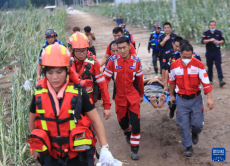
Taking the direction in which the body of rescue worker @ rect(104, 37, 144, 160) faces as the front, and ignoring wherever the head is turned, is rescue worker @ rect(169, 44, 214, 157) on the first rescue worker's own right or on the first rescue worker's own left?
on the first rescue worker's own left

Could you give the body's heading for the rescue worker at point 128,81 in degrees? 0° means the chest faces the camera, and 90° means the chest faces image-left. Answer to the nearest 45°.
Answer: approximately 0°

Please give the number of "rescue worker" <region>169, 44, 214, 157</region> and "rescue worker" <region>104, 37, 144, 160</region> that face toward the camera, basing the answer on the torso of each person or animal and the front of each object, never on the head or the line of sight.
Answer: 2

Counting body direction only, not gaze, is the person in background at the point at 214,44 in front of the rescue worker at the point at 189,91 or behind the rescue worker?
behind

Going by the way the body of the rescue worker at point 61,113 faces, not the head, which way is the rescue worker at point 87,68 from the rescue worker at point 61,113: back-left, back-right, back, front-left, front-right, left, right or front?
back

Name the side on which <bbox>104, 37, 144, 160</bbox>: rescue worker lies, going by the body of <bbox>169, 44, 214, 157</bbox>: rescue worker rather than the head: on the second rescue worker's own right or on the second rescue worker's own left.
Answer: on the second rescue worker's own right

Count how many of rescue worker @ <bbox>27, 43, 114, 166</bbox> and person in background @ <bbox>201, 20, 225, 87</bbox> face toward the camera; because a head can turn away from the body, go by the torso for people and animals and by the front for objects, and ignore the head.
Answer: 2
